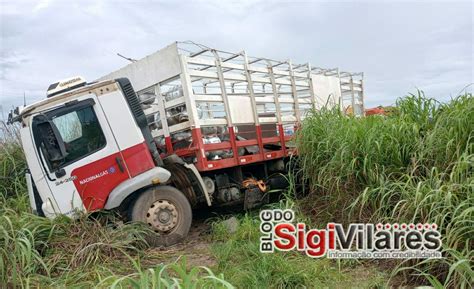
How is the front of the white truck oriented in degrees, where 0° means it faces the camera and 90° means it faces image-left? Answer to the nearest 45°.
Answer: approximately 45°
